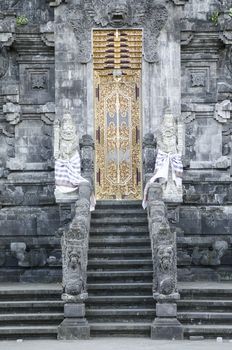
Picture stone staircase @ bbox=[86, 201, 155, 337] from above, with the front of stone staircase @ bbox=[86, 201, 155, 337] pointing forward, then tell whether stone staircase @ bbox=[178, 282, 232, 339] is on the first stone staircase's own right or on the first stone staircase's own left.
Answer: on the first stone staircase's own left

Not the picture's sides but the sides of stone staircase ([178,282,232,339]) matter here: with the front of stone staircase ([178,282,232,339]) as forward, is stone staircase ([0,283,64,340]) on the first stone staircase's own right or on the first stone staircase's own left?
on the first stone staircase's own right

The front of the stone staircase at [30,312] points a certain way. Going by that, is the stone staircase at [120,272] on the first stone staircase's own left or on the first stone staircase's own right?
on the first stone staircase's own left

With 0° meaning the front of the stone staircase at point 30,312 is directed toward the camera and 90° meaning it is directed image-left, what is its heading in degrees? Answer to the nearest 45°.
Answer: approximately 0°

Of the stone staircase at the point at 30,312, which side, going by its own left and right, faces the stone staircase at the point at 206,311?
left
